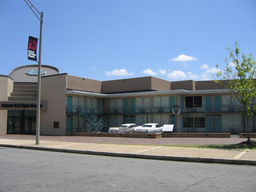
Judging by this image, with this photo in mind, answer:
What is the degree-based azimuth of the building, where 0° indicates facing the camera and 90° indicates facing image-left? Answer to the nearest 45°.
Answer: approximately 0°

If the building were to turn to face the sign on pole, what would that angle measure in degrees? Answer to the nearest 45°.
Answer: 0° — it already faces it
